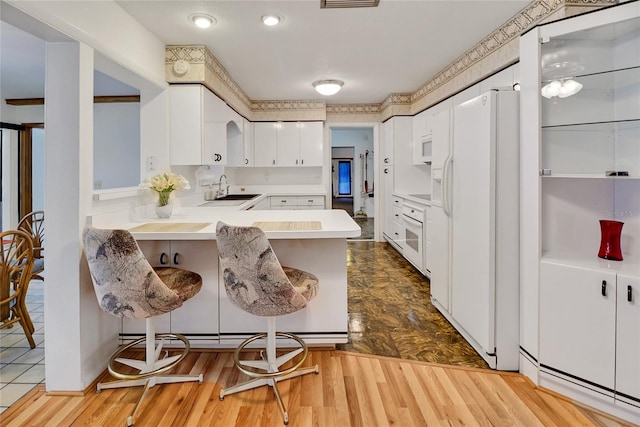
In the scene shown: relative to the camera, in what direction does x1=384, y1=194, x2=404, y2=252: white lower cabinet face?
facing to the left of the viewer

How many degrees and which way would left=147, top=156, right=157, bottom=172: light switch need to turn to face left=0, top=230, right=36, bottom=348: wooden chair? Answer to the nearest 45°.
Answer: approximately 45° to its right

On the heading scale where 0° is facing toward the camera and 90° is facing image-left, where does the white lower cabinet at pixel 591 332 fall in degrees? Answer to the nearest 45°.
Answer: approximately 45°

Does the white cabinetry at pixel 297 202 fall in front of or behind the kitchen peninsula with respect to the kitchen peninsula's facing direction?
behind

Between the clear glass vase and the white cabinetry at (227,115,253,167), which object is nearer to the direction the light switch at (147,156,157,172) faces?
the clear glass vase
